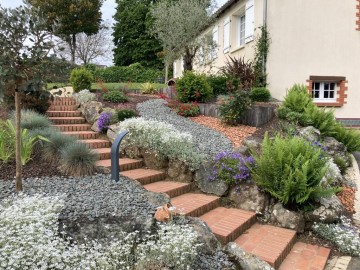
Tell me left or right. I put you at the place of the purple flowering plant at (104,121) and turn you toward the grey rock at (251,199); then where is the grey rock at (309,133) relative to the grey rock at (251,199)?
left

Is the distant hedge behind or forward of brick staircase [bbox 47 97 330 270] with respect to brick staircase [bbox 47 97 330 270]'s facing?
behind

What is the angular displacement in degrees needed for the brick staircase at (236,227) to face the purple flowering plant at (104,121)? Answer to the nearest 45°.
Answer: approximately 180°

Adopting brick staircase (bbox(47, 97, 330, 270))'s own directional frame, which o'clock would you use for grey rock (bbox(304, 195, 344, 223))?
The grey rock is roughly at 10 o'clock from the brick staircase.

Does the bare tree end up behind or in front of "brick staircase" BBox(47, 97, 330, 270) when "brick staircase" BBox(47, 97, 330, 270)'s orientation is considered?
behind

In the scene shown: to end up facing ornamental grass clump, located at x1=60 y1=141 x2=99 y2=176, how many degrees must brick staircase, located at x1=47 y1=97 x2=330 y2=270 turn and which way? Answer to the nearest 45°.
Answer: approximately 135° to its right

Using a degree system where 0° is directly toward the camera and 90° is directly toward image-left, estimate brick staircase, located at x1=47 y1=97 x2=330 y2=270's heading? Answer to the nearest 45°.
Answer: approximately 315°

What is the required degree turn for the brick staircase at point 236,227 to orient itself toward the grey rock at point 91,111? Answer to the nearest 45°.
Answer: approximately 180°

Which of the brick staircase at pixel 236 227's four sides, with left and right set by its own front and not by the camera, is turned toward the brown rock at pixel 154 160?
back
